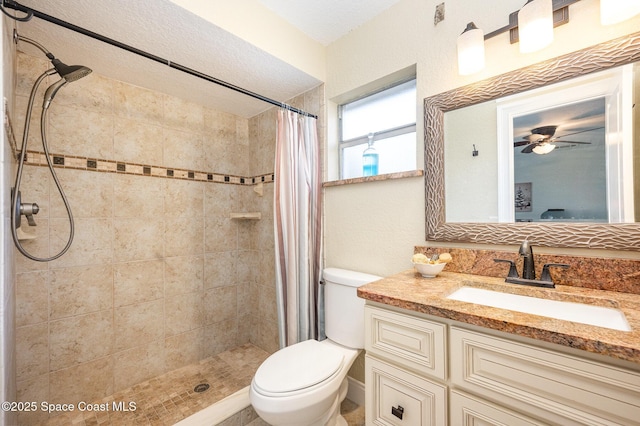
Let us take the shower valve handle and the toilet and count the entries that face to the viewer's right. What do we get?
1

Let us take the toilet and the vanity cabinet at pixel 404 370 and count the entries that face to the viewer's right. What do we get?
0

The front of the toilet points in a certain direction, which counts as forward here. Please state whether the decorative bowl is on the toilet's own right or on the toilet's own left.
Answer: on the toilet's own left

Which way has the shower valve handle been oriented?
to the viewer's right

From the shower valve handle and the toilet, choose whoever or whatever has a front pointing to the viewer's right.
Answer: the shower valve handle

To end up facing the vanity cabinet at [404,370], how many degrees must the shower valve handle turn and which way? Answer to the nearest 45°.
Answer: approximately 45° to its right

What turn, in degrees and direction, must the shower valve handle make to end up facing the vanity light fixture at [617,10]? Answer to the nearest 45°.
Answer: approximately 45° to its right

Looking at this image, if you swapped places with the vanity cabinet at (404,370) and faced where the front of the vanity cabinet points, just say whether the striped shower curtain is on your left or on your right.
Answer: on your right
